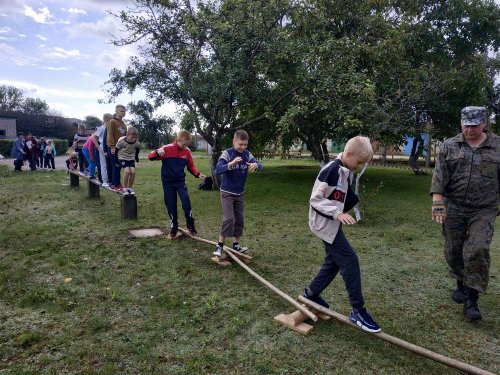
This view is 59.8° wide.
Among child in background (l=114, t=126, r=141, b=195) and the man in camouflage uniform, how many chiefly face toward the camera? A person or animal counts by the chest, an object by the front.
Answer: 2

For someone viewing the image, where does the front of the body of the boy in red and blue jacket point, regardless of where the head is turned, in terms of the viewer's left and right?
facing the viewer and to the right of the viewer

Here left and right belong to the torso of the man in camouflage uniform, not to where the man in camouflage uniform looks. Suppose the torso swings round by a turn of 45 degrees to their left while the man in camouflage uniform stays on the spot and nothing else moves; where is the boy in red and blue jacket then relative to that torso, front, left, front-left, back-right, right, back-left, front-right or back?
back-right

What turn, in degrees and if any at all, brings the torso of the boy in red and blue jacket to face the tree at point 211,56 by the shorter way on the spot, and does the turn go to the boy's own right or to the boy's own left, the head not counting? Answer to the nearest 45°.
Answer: approximately 135° to the boy's own left

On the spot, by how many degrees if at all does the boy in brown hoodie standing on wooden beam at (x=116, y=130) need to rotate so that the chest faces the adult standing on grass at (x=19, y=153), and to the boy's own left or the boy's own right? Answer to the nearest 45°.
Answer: approximately 135° to the boy's own left

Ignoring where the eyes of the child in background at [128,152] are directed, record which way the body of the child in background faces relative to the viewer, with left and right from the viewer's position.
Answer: facing the viewer

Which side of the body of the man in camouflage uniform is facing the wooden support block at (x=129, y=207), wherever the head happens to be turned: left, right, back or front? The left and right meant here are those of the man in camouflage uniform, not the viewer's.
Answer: right

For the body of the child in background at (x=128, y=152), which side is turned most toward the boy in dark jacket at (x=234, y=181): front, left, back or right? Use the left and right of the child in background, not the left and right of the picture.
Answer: front

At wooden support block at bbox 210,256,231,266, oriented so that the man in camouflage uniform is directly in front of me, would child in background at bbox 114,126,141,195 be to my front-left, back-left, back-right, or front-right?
back-left

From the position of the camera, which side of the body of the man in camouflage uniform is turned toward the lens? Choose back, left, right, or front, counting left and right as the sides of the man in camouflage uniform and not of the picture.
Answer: front

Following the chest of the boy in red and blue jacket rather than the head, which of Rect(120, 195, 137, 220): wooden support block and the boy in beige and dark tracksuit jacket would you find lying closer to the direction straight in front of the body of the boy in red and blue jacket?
the boy in beige and dark tracksuit jacket

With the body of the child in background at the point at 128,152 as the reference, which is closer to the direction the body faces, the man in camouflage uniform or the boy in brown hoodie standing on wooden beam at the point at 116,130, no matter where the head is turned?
the man in camouflage uniform

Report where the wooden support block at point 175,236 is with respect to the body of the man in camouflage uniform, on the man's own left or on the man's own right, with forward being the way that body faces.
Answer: on the man's own right

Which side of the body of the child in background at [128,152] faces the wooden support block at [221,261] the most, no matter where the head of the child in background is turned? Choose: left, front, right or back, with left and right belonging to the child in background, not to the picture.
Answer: front
